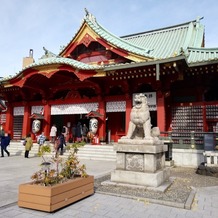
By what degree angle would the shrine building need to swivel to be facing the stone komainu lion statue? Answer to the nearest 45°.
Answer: approximately 45° to its left

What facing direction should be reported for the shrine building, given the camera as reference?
facing the viewer and to the left of the viewer

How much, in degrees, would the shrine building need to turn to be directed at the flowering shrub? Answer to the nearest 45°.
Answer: approximately 45° to its left

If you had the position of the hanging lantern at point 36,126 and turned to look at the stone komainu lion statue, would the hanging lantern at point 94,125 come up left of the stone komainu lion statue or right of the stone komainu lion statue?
left

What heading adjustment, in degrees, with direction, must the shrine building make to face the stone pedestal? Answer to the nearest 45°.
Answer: approximately 45° to its left

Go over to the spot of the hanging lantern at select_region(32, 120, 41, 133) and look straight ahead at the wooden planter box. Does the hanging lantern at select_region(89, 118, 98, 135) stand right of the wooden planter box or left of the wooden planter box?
left

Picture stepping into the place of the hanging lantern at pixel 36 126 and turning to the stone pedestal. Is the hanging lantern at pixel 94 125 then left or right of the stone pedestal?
left

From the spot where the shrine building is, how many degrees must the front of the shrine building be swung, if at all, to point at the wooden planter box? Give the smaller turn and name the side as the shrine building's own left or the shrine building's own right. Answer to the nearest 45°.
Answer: approximately 45° to the shrine building's own left
